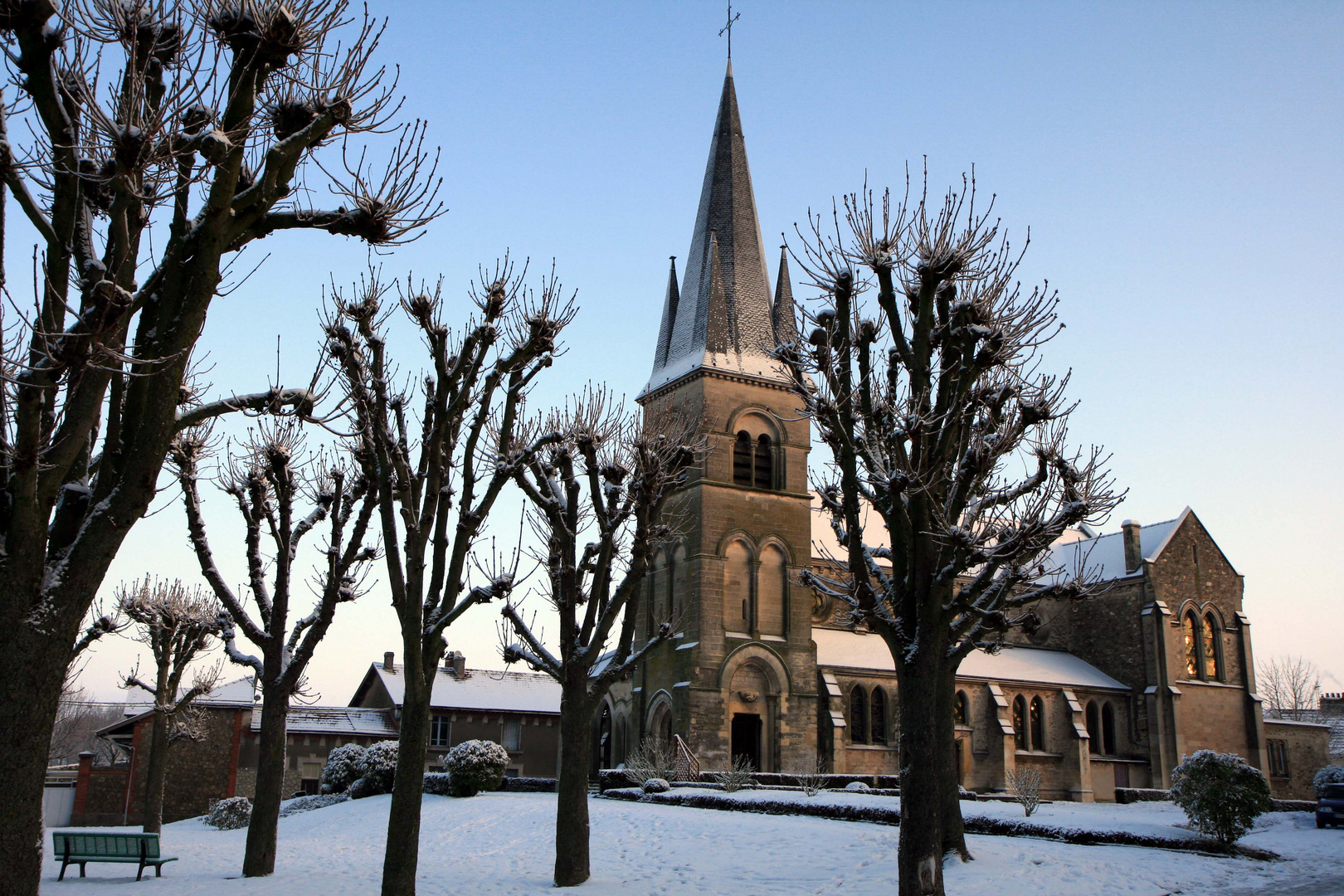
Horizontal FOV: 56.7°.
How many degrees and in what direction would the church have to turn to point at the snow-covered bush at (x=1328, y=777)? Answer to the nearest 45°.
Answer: approximately 90° to its left

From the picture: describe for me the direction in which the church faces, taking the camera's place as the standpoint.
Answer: facing the viewer and to the left of the viewer

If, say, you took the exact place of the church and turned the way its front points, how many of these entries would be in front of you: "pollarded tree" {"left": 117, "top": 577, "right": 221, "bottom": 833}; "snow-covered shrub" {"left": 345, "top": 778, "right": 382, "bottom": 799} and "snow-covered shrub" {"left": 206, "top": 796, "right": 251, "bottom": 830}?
3

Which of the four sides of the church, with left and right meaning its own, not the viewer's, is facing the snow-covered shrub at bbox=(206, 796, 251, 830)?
front

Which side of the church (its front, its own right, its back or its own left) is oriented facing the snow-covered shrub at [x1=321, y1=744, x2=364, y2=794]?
front

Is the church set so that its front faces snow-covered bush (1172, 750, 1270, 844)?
no

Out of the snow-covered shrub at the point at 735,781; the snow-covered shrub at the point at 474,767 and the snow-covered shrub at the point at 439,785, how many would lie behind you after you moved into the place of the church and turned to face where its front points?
0

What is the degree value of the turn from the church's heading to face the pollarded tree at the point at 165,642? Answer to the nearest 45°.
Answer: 0° — it already faces it

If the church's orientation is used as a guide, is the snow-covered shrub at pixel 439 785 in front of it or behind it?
in front

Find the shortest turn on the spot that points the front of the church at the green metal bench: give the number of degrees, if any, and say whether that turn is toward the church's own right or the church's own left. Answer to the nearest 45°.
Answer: approximately 45° to the church's own left

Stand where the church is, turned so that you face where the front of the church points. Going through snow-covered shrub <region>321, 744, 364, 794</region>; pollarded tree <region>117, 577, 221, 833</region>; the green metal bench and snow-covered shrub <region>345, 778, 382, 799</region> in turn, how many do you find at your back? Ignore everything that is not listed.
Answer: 0

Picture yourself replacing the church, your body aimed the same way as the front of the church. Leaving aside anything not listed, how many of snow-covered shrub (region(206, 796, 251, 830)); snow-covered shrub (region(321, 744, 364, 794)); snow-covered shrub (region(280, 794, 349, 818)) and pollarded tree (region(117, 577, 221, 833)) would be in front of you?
4
